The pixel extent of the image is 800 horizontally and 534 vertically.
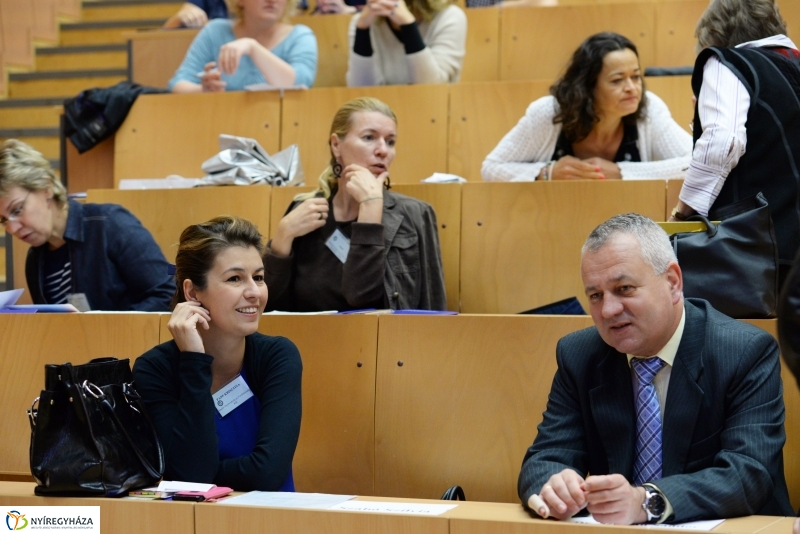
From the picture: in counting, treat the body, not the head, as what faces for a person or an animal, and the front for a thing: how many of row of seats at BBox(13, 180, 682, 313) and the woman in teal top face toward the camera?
2

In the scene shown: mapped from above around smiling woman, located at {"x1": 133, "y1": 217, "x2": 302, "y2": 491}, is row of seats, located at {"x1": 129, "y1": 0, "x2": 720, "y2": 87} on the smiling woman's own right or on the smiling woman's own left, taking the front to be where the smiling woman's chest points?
on the smiling woman's own left

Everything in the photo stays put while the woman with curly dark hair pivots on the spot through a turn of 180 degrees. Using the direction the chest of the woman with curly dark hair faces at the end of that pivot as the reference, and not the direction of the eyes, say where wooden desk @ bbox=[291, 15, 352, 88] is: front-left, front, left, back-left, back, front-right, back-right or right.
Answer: front-left

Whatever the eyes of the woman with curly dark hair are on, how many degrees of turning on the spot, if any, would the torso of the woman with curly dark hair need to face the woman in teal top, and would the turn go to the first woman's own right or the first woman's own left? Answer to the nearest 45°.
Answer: approximately 135° to the first woman's own right

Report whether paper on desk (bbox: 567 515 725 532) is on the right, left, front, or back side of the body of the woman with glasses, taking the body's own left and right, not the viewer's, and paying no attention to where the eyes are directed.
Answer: left

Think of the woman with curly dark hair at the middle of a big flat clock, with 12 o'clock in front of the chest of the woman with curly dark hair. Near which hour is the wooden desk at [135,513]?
The wooden desk is roughly at 1 o'clock from the woman with curly dark hair.

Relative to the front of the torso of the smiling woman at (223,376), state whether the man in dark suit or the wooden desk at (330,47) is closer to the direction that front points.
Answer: the man in dark suit

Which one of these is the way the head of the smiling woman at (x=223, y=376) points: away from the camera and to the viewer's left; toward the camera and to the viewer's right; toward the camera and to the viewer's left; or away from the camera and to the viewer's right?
toward the camera and to the viewer's right

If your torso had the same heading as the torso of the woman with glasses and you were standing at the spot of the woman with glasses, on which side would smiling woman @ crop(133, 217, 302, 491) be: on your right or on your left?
on your left
